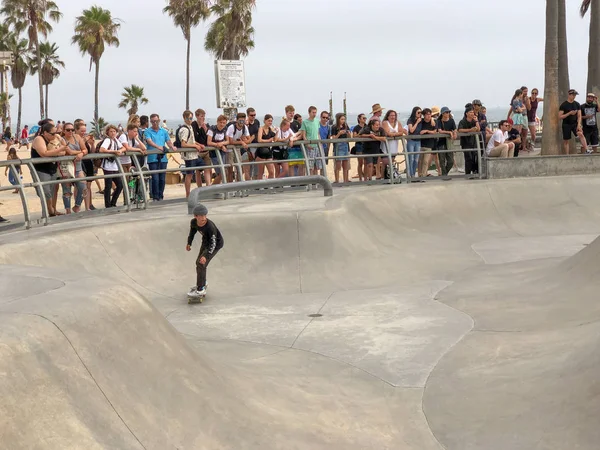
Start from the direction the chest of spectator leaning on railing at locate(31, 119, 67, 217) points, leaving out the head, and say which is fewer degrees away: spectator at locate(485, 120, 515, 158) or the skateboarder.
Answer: the skateboarder

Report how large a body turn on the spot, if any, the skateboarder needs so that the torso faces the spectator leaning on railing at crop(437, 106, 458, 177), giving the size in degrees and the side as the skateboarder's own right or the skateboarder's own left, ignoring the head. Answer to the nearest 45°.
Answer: approximately 180°

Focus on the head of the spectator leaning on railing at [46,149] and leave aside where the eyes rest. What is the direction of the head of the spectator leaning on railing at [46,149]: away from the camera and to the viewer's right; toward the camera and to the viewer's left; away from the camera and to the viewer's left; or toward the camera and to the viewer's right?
toward the camera and to the viewer's right

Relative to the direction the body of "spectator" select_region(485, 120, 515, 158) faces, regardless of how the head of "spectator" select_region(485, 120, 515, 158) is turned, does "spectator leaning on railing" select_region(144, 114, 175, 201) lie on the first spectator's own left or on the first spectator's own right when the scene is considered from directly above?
on the first spectator's own right

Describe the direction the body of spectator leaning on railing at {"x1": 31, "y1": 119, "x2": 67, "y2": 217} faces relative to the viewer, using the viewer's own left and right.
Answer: facing the viewer and to the right of the viewer

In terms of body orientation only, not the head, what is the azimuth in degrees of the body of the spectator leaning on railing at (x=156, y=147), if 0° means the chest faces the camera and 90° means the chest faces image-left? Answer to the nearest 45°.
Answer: approximately 0°
